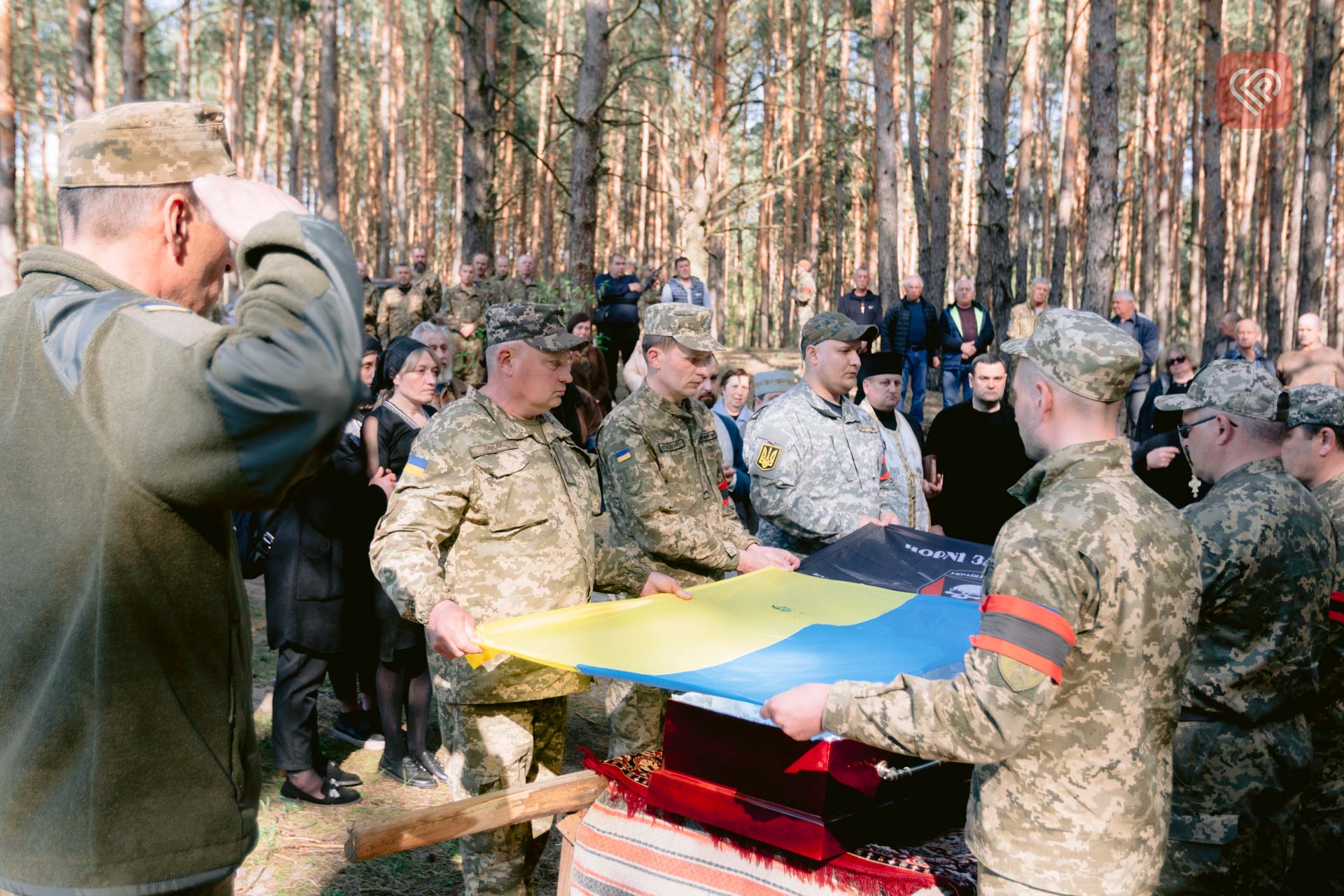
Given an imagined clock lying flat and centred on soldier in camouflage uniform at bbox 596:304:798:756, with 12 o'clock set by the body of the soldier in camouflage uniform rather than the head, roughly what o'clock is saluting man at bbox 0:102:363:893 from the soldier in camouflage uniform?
The saluting man is roughly at 2 o'clock from the soldier in camouflage uniform.

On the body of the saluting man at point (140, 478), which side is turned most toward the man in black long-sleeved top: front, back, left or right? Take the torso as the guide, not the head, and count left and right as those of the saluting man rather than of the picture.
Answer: front

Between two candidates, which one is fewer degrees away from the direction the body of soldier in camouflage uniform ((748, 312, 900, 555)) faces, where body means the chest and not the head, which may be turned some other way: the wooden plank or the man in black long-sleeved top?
the wooden plank

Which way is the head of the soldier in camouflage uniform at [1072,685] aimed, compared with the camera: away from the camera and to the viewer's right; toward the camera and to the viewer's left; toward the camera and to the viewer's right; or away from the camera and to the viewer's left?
away from the camera and to the viewer's left

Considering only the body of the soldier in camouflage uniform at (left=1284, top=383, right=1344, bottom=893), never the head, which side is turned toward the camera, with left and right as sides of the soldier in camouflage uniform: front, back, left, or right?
left

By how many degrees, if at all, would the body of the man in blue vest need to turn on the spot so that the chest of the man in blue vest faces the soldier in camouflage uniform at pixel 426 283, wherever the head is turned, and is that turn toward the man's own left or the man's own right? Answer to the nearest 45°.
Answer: approximately 90° to the man's own right

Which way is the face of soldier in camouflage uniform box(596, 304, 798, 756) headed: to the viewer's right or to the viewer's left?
to the viewer's right

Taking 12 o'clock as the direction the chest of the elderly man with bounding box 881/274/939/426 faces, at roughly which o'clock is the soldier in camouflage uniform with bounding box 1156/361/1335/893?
The soldier in camouflage uniform is roughly at 12 o'clock from the elderly man.

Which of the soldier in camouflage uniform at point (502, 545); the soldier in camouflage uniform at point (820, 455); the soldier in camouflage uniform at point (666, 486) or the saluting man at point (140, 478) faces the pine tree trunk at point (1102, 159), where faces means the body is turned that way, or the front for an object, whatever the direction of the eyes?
the saluting man
